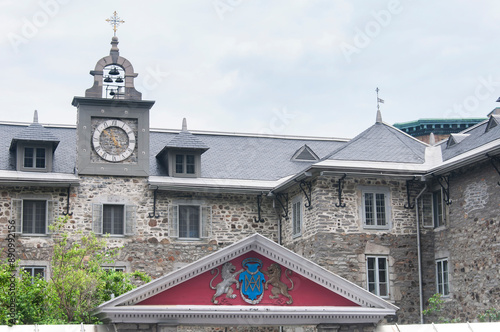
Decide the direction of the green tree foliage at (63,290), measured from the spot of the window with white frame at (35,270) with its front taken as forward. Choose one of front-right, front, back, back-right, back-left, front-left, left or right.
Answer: front

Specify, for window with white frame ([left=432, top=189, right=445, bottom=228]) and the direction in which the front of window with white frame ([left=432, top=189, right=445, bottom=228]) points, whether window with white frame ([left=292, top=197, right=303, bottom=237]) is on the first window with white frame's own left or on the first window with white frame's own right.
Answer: on the first window with white frame's own right

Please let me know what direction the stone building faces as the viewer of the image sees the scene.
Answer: facing the viewer

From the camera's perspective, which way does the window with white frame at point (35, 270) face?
toward the camera

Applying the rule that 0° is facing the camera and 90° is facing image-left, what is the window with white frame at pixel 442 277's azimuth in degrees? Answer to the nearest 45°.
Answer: approximately 45°

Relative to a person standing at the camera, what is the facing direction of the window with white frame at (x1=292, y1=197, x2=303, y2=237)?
facing the viewer and to the left of the viewer

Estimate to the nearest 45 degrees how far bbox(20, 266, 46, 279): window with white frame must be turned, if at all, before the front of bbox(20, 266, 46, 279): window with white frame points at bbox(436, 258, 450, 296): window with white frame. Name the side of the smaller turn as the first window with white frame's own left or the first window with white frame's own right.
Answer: approximately 90° to the first window with white frame's own left

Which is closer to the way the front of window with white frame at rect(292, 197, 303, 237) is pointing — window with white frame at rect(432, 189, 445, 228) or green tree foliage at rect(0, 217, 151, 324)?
the green tree foliage
